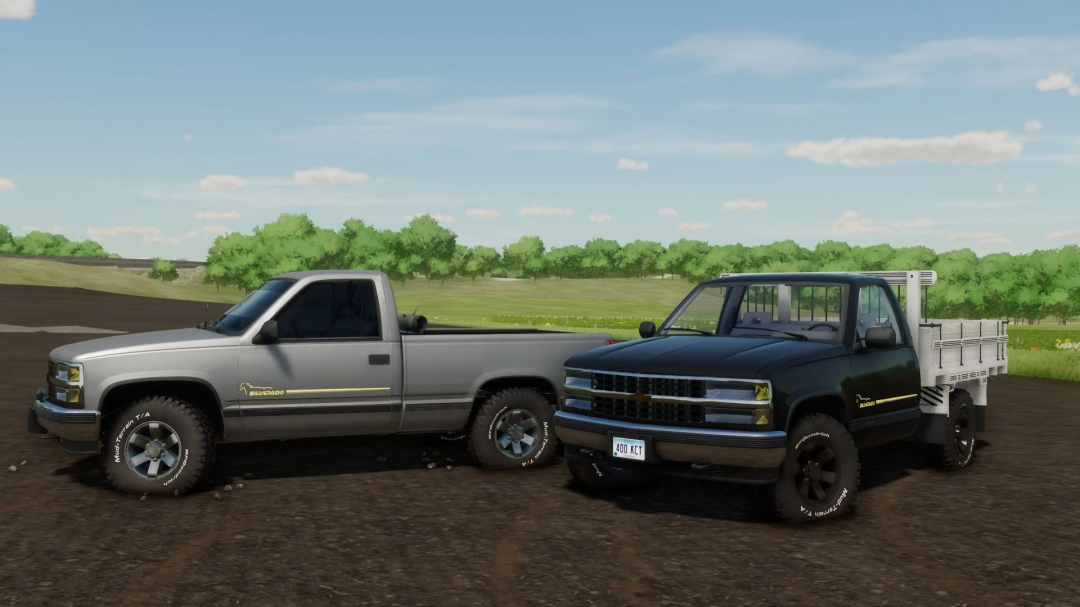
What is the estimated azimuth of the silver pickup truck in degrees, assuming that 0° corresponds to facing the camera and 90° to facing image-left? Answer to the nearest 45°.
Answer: approximately 90°
